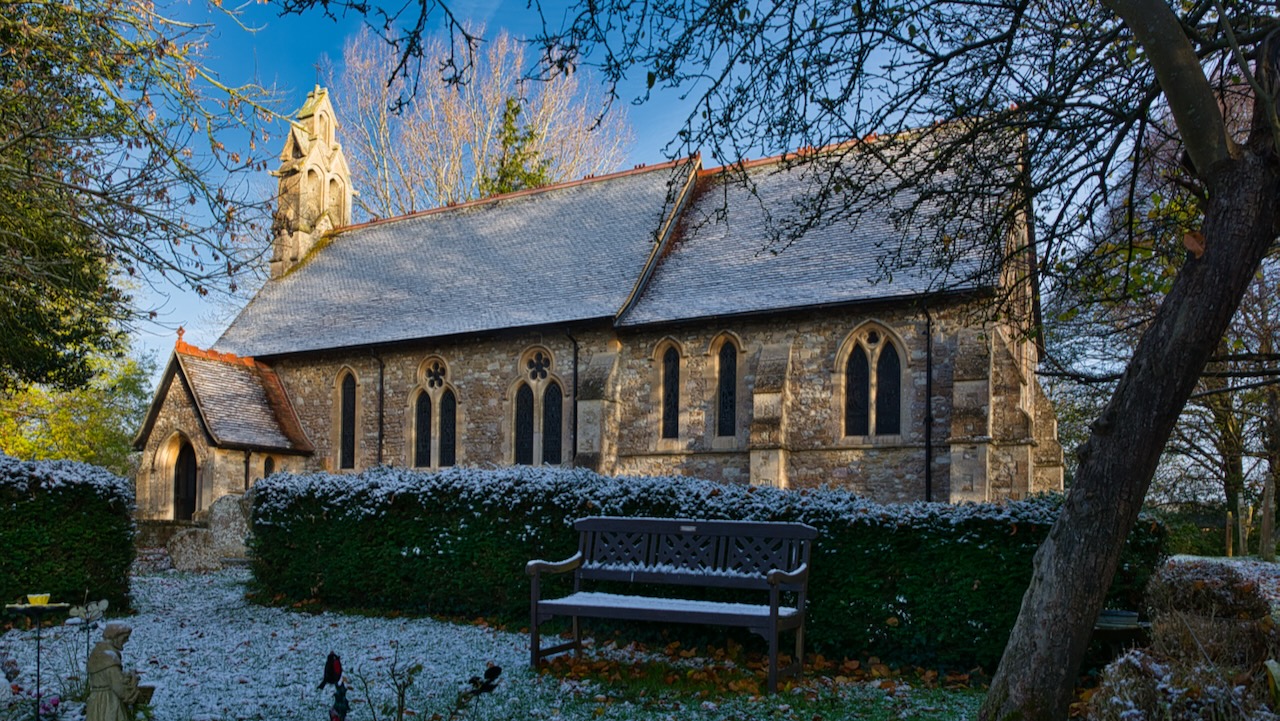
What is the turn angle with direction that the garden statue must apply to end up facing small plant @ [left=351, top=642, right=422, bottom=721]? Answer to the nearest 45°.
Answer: approximately 45° to its left

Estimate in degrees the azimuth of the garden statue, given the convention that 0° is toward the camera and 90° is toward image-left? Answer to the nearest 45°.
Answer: approximately 270°

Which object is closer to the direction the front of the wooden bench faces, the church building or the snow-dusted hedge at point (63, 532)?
the snow-dusted hedge

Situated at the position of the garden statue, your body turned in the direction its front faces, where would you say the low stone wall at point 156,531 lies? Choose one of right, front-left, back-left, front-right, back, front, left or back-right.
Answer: left

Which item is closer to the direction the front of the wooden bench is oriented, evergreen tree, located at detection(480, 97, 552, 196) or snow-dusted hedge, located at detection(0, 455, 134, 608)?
the snow-dusted hedge

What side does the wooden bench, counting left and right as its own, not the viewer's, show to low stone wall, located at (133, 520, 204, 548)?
right

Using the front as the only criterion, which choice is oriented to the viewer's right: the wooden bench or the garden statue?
the garden statue

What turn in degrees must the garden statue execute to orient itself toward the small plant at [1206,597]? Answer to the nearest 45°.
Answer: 0° — it already faces it

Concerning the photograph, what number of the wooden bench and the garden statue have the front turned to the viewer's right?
1

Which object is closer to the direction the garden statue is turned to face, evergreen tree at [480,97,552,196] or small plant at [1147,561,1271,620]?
the small plant

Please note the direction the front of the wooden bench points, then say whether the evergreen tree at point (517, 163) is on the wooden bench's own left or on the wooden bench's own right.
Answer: on the wooden bench's own right

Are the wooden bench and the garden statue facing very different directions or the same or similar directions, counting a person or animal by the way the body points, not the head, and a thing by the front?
very different directions

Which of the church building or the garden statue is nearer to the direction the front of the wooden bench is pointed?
the garden statue
